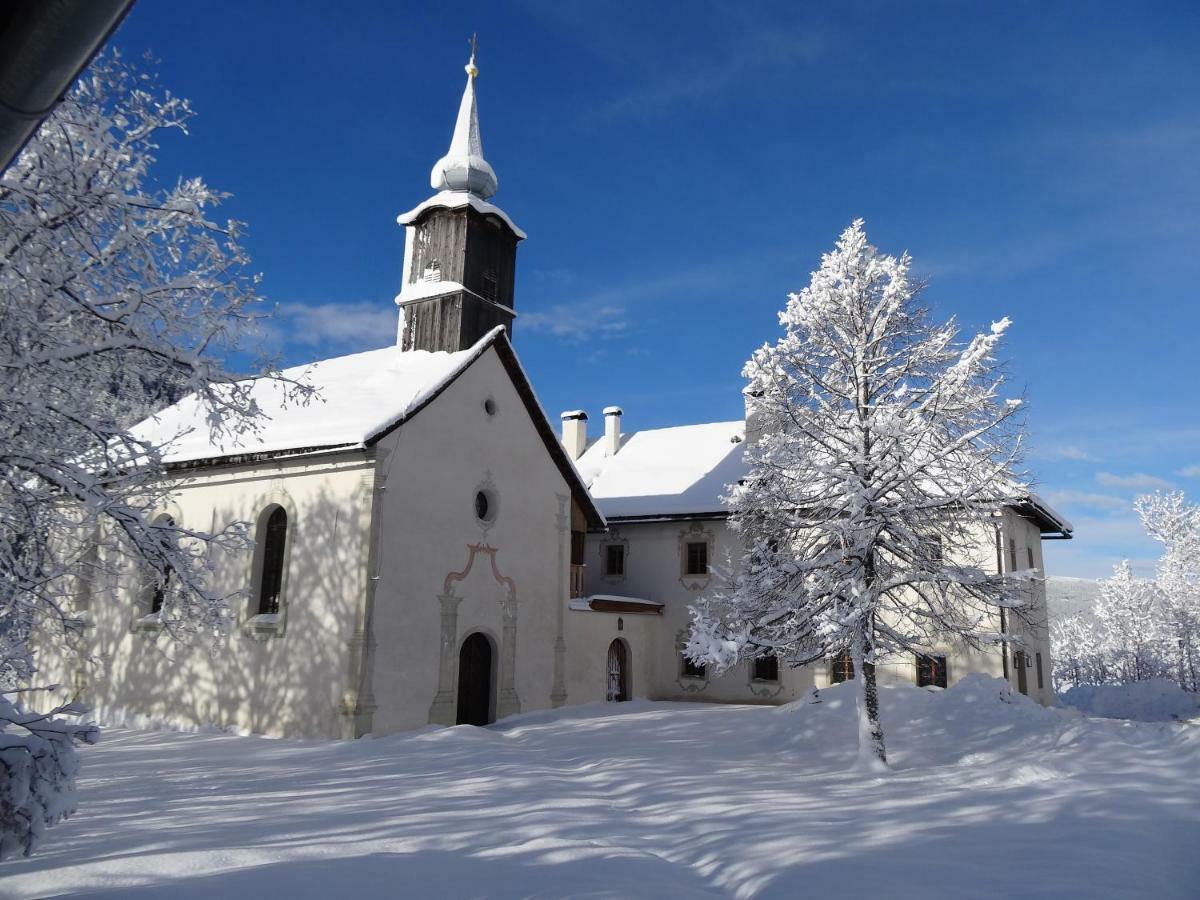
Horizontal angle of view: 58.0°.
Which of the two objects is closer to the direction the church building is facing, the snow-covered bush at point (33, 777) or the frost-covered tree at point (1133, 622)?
the snow-covered bush

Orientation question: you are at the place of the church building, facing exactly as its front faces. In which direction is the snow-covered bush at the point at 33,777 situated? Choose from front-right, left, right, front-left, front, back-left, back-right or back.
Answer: front-right

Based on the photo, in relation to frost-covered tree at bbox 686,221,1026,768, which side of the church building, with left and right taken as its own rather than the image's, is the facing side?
front

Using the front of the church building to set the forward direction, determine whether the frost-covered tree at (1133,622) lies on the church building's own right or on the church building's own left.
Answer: on the church building's own left

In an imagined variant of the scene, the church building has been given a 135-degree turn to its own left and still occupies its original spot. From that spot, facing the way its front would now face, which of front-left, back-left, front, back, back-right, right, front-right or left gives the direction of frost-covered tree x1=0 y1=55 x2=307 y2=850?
back

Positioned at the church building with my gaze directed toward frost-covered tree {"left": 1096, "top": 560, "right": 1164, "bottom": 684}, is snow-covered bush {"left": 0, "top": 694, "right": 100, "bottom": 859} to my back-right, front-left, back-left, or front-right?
back-right

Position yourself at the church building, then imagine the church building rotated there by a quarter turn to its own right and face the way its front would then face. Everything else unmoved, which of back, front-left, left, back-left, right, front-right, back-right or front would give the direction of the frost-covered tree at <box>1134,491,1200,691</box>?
back
